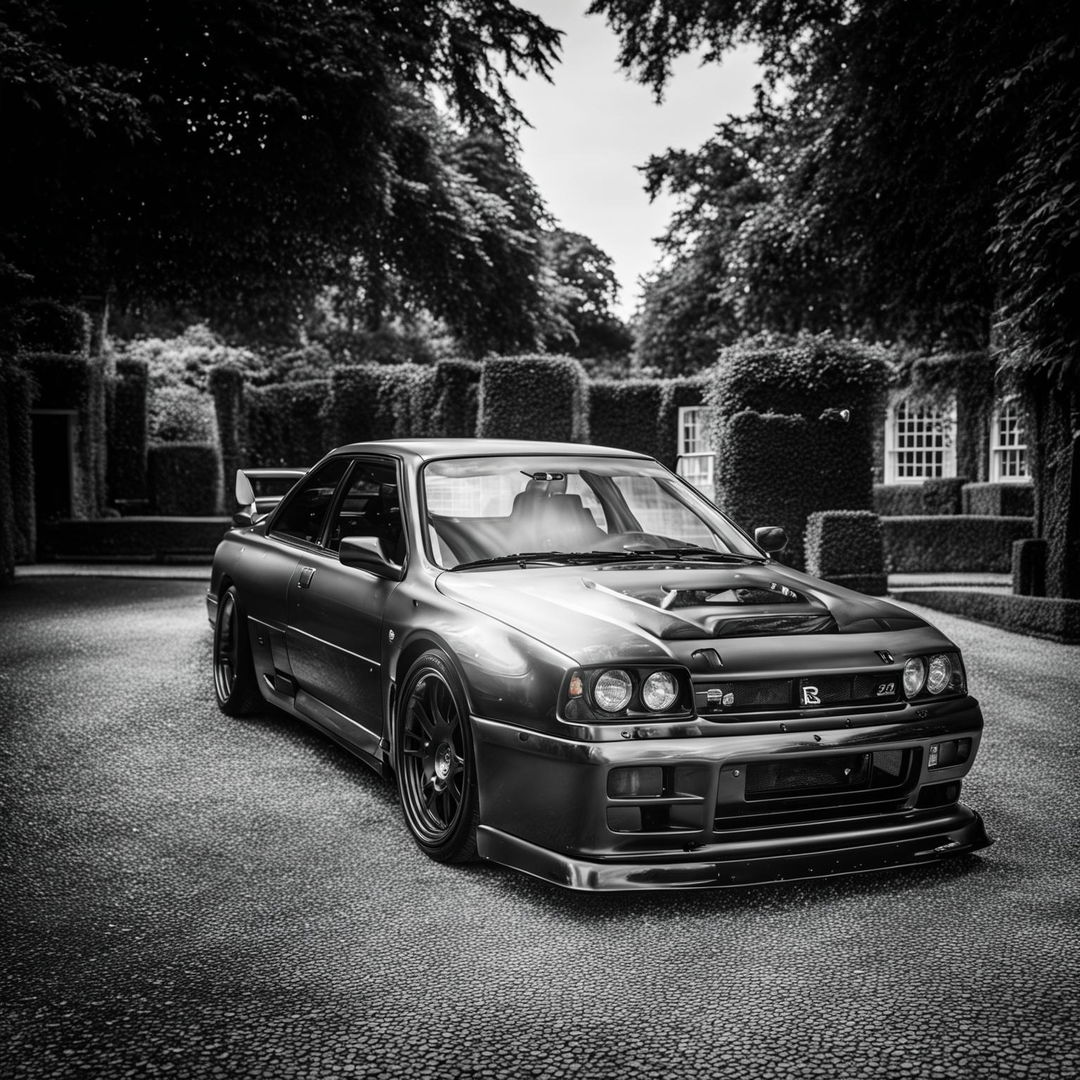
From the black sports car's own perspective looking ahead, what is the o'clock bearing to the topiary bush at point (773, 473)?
The topiary bush is roughly at 8 o'clock from the black sports car.

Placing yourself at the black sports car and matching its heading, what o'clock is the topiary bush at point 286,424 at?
The topiary bush is roughly at 7 o'clock from the black sports car.

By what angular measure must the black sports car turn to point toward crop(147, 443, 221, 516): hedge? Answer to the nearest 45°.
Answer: approximately 180°

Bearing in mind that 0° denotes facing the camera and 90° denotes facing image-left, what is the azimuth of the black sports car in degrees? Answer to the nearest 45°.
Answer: approximately 315°

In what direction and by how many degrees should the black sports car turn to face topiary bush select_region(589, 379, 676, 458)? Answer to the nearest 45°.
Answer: approximately 135° to its left

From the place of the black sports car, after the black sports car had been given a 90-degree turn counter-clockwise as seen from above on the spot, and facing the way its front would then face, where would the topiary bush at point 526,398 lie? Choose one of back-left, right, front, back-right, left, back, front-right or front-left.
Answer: front-left

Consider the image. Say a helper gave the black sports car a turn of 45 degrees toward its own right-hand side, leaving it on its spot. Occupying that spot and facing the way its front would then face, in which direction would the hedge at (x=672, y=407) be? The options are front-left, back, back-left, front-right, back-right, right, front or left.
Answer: back

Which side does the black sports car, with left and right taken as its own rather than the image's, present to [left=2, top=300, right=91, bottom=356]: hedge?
back

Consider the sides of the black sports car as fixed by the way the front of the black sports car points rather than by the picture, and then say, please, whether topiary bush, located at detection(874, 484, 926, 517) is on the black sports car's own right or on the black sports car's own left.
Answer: on the black sports car's own left

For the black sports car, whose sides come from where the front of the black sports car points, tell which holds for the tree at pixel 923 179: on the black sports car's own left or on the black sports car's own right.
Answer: on the black sports car's own left
